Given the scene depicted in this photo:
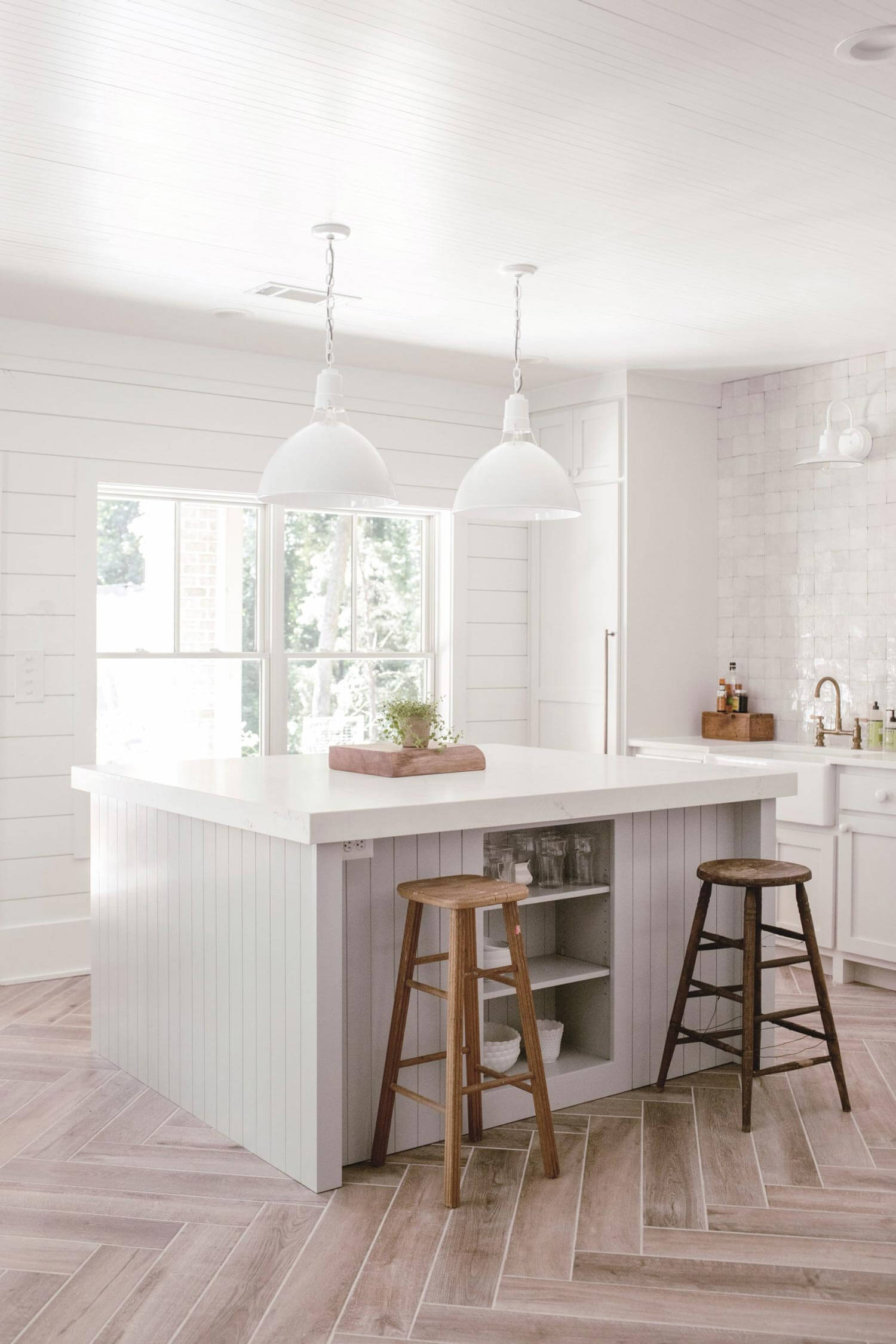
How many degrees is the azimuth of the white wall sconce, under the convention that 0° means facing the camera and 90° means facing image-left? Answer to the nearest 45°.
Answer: approximately 45°

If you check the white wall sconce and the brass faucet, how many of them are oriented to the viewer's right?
0

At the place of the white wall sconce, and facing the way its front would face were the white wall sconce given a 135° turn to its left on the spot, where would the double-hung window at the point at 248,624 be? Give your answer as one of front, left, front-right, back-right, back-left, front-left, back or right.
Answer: back

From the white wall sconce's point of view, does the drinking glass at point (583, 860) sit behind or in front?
in front

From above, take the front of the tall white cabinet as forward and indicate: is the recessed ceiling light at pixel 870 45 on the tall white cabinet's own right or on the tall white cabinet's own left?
on the tall white cabinet's own left

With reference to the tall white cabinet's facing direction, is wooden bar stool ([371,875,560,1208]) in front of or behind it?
in front

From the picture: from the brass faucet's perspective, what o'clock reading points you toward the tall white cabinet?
The tall white cabinet is roughly at 2 o'clock from the brass faucet.

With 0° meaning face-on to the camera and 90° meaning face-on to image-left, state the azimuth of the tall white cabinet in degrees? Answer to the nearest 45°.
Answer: approximately 45°
